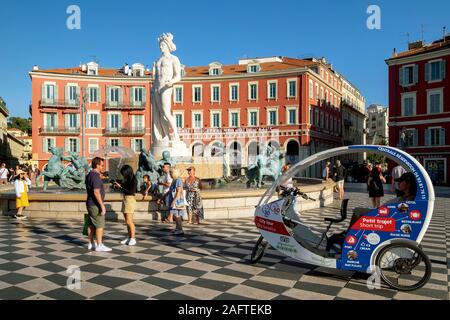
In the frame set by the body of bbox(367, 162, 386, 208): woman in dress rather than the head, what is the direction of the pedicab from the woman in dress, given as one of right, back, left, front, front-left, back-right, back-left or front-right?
back

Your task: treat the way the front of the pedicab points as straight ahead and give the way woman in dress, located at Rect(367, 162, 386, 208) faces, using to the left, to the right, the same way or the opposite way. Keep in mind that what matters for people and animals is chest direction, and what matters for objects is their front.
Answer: to the right

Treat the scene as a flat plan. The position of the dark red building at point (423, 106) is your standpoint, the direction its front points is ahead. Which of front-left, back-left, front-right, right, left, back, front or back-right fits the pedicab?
front-left

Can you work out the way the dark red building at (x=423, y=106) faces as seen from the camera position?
facing the viewer and to the left of the viewer

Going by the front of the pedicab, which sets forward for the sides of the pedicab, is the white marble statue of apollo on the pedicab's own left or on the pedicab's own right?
on the pedicab's own right

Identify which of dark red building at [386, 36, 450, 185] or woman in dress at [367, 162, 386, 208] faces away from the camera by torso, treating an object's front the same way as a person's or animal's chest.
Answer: the woman in dress

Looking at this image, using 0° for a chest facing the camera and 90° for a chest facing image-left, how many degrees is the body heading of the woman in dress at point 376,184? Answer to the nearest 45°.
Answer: approximately 180°

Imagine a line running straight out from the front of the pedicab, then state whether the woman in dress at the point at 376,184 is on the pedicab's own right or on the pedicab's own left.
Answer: on the pedicab's own right

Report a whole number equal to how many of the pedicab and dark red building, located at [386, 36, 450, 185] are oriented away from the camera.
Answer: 0

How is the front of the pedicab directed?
to the viewer's left

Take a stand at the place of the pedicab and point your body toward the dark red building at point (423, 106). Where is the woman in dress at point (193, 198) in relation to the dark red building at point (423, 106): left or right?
left
